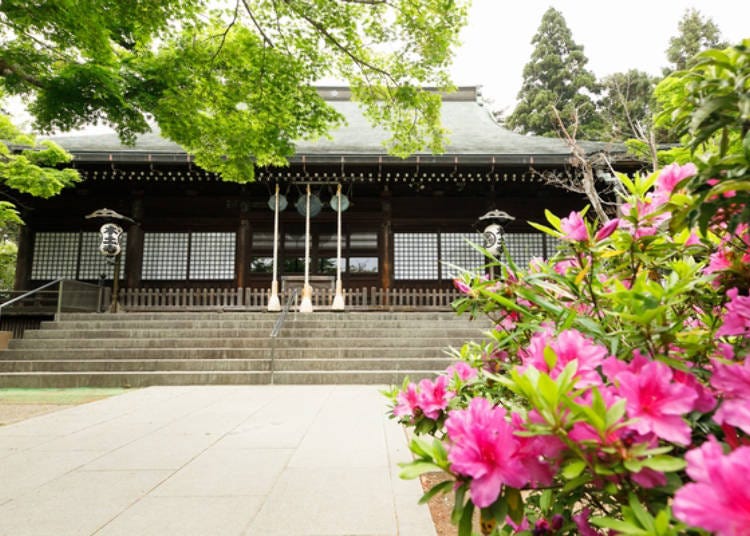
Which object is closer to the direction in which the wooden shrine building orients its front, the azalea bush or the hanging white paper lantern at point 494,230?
the azalea bush

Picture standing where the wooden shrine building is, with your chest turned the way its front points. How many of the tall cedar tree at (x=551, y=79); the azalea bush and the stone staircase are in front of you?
2

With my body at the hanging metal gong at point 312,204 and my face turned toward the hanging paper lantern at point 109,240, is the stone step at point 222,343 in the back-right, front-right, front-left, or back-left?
front-left

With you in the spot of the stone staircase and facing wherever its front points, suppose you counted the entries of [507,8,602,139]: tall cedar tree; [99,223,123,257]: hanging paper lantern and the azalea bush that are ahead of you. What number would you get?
1

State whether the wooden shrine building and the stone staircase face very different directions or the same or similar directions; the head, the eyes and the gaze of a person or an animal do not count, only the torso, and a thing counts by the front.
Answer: same or similar directions

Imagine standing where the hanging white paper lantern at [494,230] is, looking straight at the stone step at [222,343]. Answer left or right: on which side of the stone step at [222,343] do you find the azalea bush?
left

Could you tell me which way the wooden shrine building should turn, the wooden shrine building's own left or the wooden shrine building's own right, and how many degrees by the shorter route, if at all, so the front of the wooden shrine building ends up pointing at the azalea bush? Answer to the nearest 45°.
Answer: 0° — it already faces it

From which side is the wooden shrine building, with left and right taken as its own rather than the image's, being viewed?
front

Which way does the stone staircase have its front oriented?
toward the camera

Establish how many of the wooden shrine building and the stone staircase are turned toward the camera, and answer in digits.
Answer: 2

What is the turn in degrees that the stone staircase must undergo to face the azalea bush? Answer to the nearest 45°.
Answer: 0° — it already faces it

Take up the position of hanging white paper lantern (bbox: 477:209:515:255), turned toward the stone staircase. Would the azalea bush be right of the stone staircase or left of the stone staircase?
left

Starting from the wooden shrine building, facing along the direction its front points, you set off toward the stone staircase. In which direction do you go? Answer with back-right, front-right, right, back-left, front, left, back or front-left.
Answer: front

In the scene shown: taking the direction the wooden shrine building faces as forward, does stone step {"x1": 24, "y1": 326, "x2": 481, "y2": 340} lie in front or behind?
in front

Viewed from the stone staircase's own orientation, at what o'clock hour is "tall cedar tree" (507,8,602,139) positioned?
The tall cedar tree is roughly at 8 o'clock from the stone staircase.

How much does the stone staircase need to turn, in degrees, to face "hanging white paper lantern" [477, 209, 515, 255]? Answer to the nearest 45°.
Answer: approximately 90° to its left
